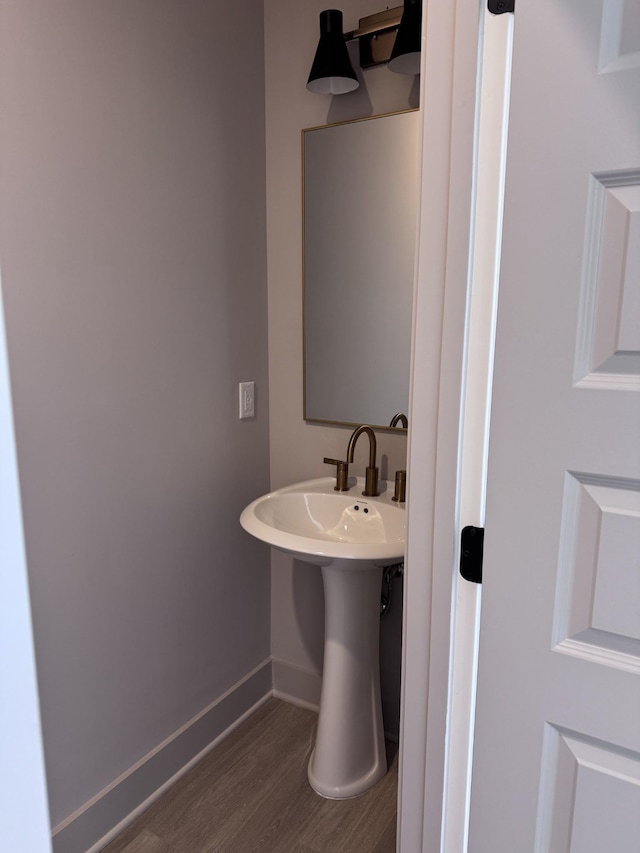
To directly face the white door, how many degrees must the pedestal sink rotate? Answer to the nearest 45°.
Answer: approximately 45° to its left

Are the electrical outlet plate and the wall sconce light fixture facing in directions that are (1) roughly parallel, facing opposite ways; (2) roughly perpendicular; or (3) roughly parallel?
roughly perpendicular

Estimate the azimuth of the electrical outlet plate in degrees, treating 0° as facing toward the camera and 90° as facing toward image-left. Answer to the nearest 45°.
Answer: approximately 315°

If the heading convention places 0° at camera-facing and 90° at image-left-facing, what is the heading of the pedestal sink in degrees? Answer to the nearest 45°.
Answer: approximately 45°

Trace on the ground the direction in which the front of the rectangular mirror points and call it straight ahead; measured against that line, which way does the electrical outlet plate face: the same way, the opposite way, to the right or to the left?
to the left

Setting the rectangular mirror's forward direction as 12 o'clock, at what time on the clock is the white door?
The white door is roughly at 10 o'clock from the rectangular mirror.

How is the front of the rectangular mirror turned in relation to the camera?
facing the viewer and to the left of the viewer
